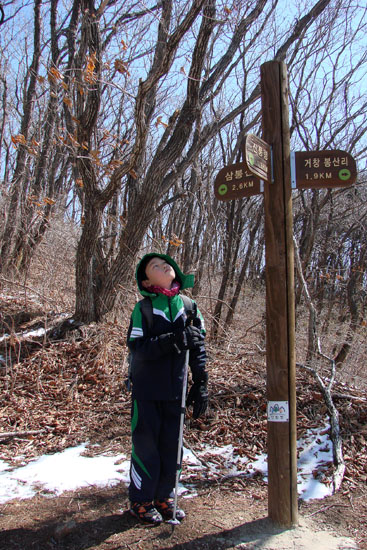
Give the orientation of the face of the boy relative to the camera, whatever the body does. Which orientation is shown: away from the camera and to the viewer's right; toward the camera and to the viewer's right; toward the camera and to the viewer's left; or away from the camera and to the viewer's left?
toward the camera and to the viewer's right

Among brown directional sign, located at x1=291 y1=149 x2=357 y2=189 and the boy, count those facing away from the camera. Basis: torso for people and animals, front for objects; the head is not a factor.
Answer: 0

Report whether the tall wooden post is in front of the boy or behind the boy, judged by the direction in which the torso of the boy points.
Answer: in front

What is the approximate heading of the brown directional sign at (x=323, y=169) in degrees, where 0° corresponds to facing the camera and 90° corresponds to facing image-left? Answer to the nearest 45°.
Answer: approximately 0°

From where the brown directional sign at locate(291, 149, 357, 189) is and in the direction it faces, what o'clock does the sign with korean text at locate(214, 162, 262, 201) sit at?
The sign with korean text is roughly at 3 o'clock from the brown directional sign.

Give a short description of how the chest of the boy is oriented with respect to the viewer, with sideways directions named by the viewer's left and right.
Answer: facing the viewer and to the right of the viewer

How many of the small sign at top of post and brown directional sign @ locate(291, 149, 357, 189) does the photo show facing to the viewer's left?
0
